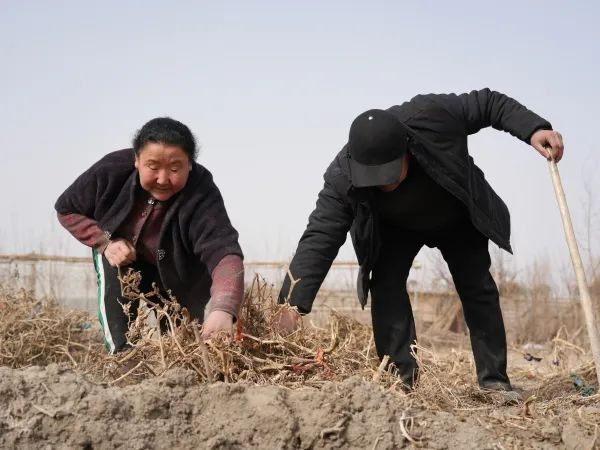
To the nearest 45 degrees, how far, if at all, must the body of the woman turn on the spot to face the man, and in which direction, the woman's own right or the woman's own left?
approximately 90° to the woman's own left

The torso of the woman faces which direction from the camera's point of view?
toward the camera

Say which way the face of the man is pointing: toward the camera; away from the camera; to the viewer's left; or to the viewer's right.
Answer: toward the camera

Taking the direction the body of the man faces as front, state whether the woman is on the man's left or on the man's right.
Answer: on the man's right

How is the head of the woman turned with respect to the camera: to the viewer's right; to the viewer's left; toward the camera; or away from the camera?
toward the camera
